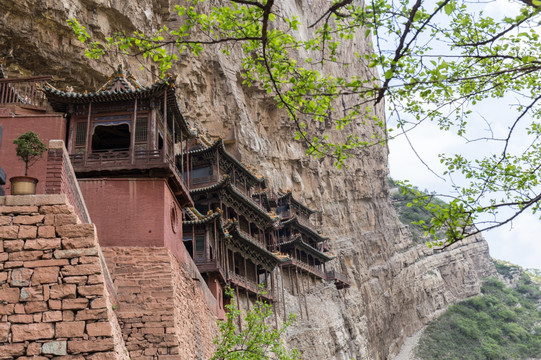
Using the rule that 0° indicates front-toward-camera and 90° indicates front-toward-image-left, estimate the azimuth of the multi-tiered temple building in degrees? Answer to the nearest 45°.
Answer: approximately 315°
